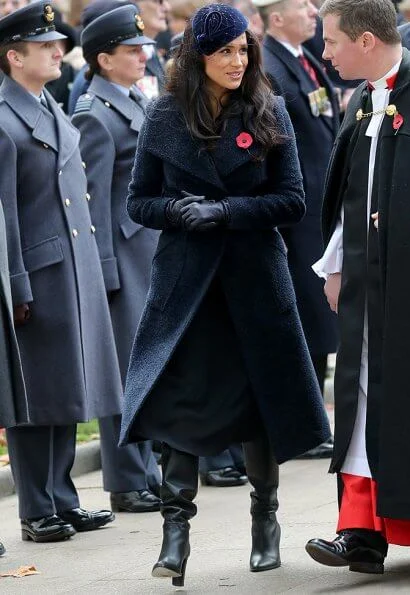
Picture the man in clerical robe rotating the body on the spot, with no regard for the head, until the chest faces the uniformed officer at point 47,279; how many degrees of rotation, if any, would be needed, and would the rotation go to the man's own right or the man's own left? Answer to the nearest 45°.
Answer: approximately 90° to the man's own right

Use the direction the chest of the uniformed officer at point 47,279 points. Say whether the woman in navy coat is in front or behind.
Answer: in front

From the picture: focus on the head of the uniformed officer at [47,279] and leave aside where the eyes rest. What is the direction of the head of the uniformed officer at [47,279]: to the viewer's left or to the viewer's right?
to the viewer's right

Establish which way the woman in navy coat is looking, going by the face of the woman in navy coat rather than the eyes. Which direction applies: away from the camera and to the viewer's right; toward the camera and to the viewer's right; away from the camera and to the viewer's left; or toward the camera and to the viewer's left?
toward the camera and to the viewer's right

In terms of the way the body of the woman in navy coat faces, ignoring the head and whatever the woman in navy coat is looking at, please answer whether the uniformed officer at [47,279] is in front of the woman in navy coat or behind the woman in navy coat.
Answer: behind

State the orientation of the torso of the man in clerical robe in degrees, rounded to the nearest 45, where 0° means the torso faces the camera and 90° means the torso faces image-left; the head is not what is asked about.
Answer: approximately 45°

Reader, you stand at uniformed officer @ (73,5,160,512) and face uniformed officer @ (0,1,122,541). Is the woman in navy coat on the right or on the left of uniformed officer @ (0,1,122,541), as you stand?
left

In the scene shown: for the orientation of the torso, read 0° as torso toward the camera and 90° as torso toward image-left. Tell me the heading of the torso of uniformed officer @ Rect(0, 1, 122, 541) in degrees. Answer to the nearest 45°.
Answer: approximately 315°

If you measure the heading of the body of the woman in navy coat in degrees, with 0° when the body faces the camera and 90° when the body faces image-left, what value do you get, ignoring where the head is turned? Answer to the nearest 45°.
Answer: approximately 0°

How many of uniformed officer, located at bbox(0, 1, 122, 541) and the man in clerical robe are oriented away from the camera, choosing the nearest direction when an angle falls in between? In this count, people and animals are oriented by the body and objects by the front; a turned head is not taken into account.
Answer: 0

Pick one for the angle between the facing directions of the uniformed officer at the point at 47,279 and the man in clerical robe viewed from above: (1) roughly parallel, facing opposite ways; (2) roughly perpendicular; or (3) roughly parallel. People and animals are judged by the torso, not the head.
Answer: roughly perpendicular

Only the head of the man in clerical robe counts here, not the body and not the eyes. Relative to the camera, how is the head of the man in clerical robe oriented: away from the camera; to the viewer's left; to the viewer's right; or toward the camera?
to the viewer's left

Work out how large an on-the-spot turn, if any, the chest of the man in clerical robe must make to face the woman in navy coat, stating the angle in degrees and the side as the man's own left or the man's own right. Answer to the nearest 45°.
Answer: approximately 45° to the man's own right

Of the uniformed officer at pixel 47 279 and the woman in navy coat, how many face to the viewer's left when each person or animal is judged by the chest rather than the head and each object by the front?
0

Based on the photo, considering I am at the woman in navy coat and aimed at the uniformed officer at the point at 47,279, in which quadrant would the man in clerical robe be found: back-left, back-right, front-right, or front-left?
back-right
